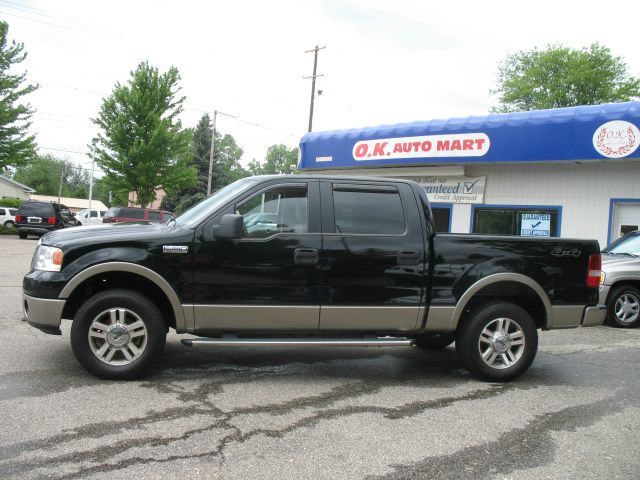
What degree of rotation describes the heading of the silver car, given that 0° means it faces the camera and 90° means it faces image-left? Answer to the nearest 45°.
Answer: approximately 45°

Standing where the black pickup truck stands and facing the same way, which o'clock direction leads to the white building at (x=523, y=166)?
The white building is roughly at 4 o'clock from the black pickup truck.

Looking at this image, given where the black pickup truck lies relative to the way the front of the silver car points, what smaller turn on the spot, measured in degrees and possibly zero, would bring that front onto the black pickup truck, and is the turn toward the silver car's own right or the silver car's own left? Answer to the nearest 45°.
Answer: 0° — it already faces it

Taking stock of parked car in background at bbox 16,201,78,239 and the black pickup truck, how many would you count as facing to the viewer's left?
1

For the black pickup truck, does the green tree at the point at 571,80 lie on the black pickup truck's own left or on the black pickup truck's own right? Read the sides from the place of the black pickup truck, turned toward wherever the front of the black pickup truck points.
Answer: on the black pickup truck's own right

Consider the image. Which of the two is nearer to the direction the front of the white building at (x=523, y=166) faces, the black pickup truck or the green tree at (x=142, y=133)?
the black pickup truck

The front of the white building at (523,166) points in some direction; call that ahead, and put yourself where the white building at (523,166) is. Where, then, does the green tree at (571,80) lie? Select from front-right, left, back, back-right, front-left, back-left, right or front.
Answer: back-right

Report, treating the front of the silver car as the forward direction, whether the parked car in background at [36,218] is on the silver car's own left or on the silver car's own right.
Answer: on the silver car's own right

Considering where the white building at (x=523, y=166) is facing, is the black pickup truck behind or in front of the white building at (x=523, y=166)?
in front

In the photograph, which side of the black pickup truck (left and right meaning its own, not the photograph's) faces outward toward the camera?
left

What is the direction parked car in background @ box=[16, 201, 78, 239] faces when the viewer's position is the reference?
facing away from the viewer and to the right of the viewer

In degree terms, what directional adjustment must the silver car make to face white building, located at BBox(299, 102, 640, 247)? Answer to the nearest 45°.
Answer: approximately 90° to its right
